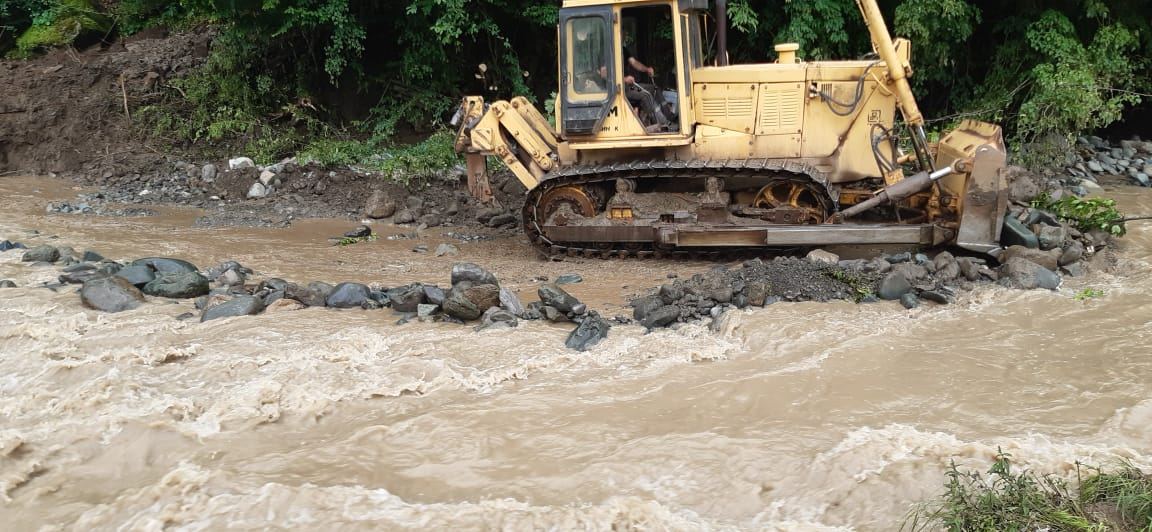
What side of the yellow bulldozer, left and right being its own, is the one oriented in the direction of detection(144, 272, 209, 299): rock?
back

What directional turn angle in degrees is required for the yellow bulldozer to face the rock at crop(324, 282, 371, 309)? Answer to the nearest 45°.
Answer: approximately 135° to its right

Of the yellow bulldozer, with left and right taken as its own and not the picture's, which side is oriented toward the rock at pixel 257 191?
back

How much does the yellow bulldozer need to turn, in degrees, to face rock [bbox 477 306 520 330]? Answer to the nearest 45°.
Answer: approximately 135° to its right

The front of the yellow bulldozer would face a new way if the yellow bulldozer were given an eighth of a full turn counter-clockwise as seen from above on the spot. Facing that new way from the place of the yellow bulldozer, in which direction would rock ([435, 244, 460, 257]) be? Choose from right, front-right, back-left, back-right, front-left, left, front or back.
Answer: back-left

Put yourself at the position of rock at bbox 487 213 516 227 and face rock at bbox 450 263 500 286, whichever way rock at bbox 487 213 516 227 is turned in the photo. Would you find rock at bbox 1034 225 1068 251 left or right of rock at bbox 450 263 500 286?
left

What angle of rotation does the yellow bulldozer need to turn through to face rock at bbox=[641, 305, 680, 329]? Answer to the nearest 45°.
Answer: approximately 90° to its right

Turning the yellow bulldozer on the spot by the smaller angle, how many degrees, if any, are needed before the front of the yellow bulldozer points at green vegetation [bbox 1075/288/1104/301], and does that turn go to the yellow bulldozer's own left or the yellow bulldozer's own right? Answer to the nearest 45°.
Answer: approximately 45° to the yellow bulldozer's own right

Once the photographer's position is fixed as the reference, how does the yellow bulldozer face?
facing to the right of the viewer

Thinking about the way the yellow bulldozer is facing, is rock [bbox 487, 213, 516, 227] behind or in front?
behind

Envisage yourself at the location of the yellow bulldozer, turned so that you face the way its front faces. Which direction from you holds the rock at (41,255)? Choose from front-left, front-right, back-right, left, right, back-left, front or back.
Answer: back
